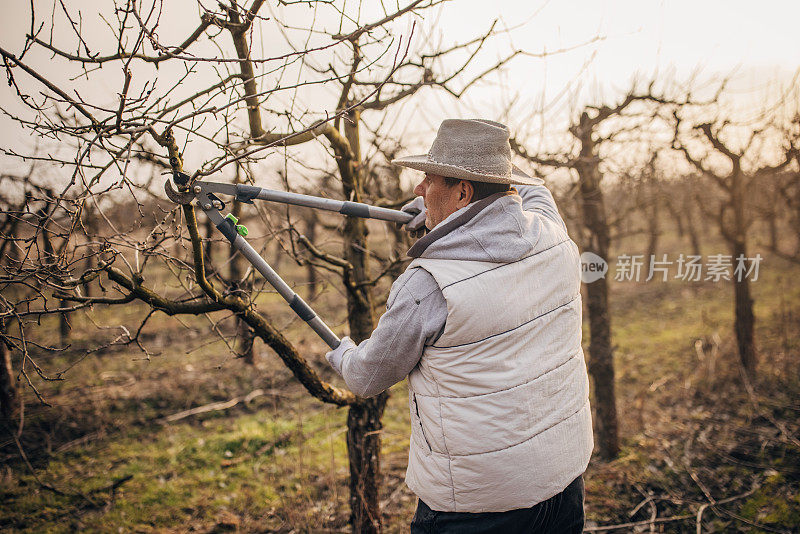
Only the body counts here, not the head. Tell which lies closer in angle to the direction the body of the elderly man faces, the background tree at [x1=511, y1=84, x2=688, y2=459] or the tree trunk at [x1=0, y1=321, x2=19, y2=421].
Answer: the tree trunk

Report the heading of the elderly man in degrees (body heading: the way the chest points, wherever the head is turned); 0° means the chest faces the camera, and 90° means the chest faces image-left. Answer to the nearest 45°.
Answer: approximately 135°

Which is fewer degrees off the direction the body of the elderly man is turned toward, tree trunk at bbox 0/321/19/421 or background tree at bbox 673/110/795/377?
the tree trunk

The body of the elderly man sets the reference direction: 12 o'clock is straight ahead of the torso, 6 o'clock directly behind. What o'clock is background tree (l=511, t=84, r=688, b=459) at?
The background tree is roughly at 2 o'clock from the elderly man.

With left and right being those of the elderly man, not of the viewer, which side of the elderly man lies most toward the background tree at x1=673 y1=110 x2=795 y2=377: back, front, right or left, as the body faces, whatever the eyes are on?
right

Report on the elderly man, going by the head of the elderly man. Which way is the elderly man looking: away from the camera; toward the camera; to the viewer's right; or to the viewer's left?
to the viewer's left
